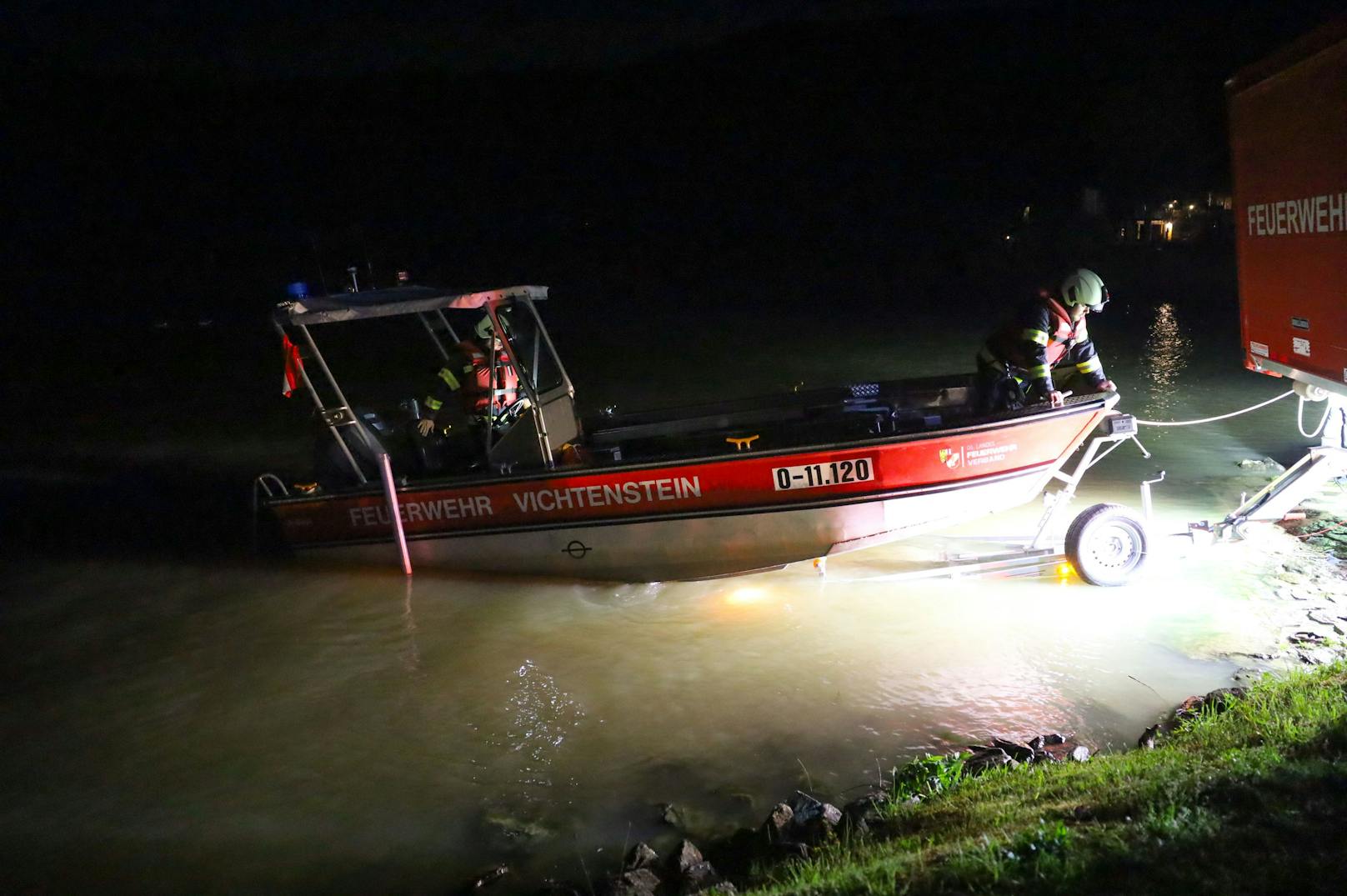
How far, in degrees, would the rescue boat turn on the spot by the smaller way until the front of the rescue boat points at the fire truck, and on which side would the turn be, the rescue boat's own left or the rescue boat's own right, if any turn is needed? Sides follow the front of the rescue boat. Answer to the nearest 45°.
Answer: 0° — it already faces it

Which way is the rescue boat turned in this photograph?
to the viewer's right

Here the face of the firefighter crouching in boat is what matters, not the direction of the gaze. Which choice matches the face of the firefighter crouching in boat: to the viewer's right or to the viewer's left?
to the viewer's right
